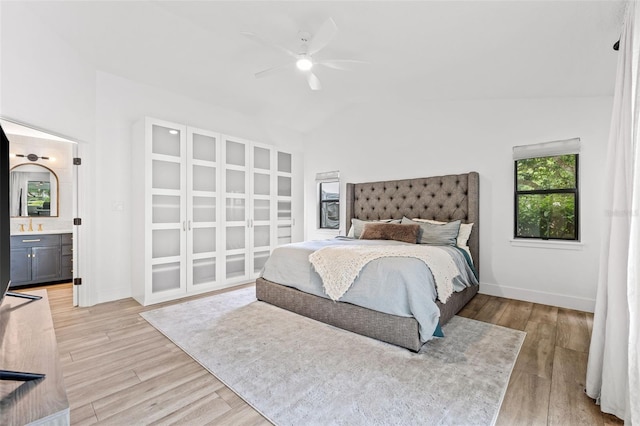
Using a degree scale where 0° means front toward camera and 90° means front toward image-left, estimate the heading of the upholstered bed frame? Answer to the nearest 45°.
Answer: approximately 45°

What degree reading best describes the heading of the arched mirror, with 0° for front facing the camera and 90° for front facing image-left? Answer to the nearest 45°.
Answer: approximately 0°

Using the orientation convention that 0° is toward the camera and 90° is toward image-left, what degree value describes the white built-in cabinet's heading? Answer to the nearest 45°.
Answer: approximately 315°

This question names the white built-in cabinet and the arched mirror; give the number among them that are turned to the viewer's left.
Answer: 0

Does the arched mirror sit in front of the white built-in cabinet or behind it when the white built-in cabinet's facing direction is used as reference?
behind

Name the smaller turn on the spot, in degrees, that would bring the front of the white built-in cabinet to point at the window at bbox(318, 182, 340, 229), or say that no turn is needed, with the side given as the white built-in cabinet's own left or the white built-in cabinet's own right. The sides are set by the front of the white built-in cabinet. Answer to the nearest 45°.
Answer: approximately 45° to the white built-in cabinet's own left

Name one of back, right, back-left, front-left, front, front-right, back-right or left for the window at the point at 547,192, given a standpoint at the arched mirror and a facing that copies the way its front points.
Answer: front-left

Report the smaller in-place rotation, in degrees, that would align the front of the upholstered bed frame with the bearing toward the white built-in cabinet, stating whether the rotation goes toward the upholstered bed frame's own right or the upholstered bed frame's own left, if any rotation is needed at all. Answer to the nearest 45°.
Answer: approximately 45° to the upholstered bed frame's own right

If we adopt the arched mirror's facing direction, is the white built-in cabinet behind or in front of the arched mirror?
in front
